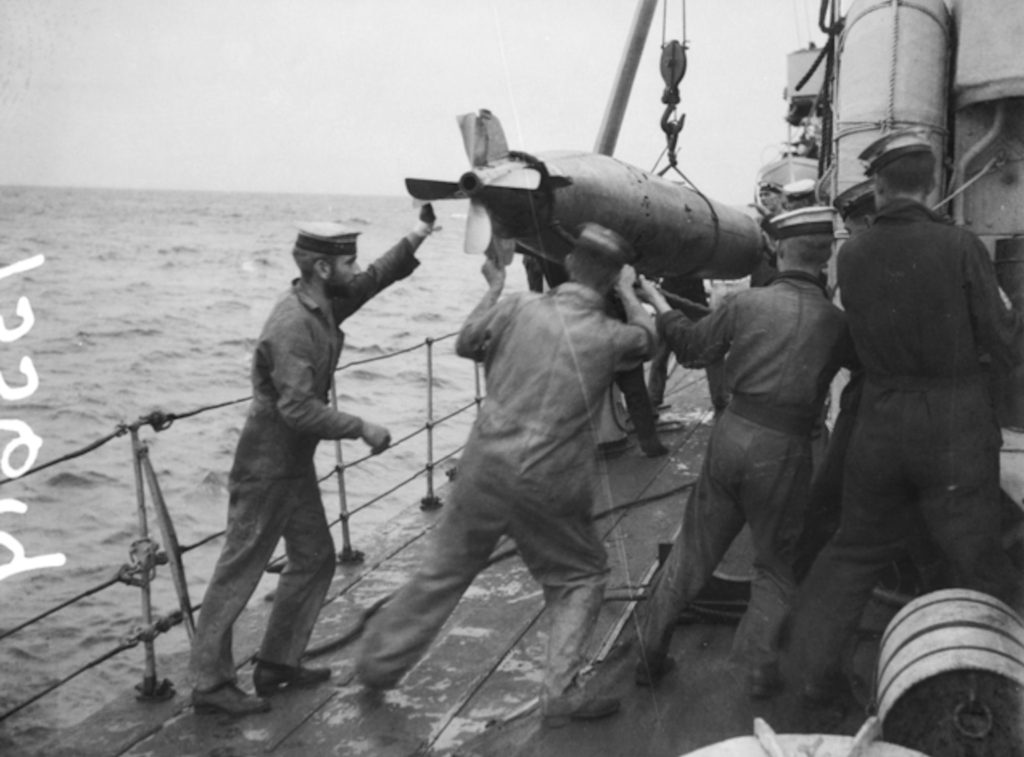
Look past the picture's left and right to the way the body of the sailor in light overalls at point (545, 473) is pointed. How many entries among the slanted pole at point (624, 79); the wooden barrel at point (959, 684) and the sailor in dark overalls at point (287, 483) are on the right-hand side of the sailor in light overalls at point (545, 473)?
1

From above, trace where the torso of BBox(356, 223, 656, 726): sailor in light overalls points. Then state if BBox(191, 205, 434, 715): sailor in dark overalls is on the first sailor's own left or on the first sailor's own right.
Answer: on the first sailor's own left

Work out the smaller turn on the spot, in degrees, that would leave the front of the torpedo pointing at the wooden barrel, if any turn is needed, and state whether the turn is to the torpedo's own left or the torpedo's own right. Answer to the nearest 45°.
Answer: approximately 90° to the torpedo's own right

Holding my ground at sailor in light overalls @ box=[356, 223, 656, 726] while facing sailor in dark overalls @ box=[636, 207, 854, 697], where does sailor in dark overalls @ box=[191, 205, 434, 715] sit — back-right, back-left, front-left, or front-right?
back-left

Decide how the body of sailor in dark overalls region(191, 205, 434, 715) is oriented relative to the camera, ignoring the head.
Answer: to the viewer's right

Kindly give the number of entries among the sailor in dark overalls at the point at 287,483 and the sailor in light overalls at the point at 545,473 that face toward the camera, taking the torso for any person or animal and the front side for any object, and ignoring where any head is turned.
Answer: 0

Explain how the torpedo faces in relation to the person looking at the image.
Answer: facing away from the viewer and to the right of the viewer

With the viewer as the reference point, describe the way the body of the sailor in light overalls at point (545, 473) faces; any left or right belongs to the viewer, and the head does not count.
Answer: facing away from the viewer and to the right of the viewer
